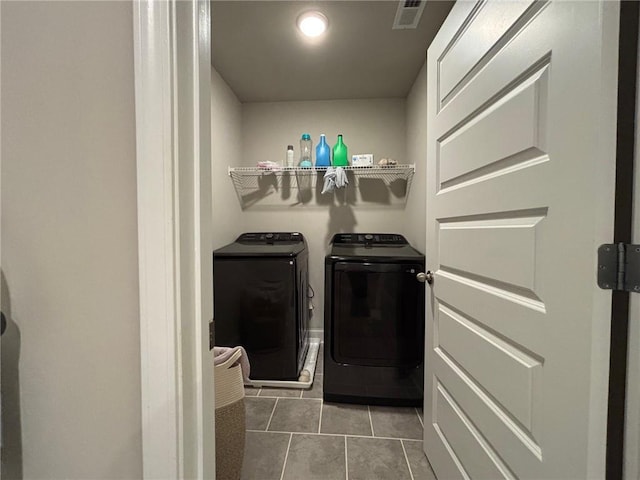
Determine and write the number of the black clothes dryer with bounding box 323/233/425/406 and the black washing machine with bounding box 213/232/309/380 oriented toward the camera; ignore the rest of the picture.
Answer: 2

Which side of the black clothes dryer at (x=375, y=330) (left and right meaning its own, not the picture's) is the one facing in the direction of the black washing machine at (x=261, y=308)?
right

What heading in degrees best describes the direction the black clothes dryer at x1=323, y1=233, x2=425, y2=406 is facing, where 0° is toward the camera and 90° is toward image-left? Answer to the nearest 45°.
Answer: approximately 0°

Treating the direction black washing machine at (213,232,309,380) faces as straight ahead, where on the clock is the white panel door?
The white panel door is roughly at 11 o'clock from the black washing machine.

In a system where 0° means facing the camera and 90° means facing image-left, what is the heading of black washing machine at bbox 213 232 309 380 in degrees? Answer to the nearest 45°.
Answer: approximately 0°

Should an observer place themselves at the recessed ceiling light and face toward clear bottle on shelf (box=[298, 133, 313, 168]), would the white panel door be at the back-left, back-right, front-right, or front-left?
back-right
